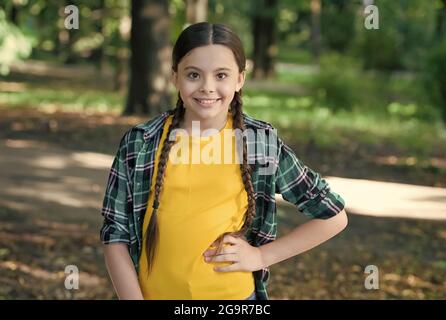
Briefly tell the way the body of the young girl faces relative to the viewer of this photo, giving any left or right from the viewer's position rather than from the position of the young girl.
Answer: facing the viewer
